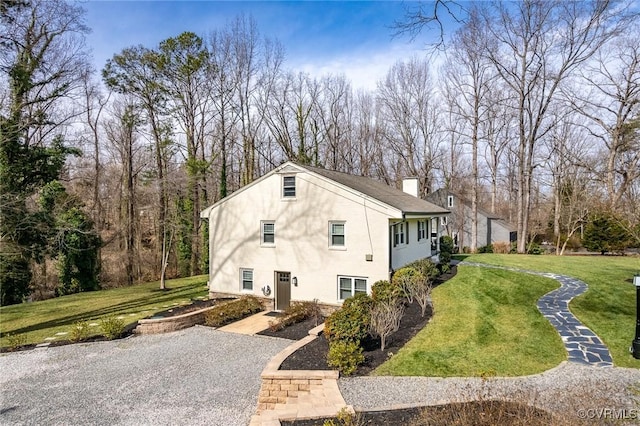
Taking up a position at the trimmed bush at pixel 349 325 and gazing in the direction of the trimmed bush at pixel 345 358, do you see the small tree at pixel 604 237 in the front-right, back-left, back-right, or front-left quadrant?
back-left

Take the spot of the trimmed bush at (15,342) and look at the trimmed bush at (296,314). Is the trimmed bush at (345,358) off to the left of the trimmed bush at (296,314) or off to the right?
right

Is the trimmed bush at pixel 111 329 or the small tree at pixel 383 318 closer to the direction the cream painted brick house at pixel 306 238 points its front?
the small tree
